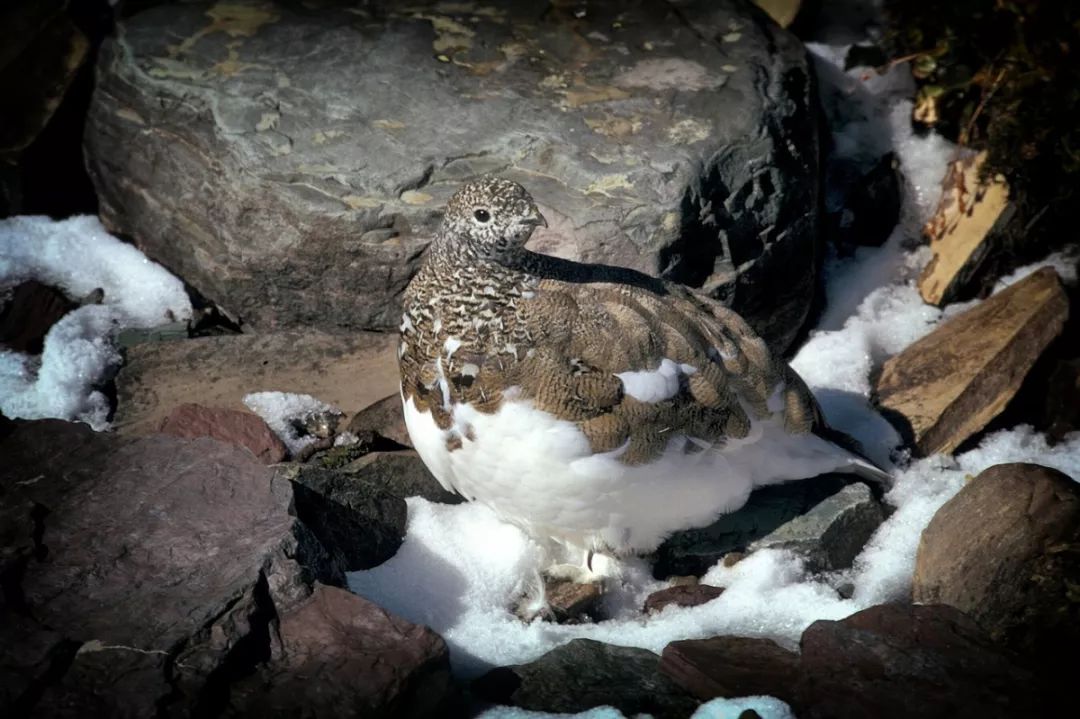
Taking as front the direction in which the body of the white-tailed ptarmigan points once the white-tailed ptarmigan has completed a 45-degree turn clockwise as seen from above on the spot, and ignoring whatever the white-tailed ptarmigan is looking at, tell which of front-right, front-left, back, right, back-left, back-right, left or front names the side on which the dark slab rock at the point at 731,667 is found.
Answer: back

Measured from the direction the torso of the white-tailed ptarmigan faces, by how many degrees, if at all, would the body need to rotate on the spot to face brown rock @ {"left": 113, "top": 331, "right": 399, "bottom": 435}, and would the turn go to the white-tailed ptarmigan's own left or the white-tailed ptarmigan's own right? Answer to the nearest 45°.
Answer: approximately 45° to the white-tailed ptarmigan's own right

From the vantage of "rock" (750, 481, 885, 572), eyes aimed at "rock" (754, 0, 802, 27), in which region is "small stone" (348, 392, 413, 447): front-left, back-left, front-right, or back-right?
front-left

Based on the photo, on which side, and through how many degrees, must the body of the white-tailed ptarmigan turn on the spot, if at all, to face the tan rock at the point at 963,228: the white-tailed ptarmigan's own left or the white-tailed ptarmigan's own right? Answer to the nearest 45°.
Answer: approximately 135° to the white-tailed ptarmigan's own right

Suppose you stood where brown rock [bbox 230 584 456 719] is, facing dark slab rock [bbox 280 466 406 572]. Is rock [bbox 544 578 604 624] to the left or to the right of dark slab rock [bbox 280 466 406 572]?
right

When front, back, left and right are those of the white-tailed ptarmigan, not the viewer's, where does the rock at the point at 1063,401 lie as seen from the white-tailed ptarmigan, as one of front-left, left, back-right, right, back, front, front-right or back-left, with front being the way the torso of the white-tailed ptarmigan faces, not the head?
back-right

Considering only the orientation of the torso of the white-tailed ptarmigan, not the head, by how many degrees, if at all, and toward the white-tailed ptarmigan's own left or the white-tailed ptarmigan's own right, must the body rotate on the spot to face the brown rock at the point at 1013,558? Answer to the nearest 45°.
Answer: approximately 180°

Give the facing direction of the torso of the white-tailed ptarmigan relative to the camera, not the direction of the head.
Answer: to the viewer's left

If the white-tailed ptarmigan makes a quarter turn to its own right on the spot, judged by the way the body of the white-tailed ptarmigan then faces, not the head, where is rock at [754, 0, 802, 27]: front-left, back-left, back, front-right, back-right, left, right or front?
front

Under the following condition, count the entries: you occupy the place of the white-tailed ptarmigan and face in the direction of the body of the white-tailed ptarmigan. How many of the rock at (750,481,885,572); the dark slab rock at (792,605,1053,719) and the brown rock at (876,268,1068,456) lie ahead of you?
0

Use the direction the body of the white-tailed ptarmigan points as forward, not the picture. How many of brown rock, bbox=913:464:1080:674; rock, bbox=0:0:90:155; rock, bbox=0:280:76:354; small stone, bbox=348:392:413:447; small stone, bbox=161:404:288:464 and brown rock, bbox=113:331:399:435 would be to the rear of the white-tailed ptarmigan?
1

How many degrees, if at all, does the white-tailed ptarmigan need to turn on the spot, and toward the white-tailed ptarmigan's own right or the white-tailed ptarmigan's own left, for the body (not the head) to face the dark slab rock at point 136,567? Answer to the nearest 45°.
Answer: approximately 45° to the white-tailed ptarmigan's own left

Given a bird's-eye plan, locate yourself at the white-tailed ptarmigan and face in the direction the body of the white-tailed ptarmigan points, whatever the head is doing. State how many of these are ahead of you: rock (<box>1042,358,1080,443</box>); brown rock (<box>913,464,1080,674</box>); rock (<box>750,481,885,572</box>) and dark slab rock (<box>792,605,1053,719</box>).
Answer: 0
